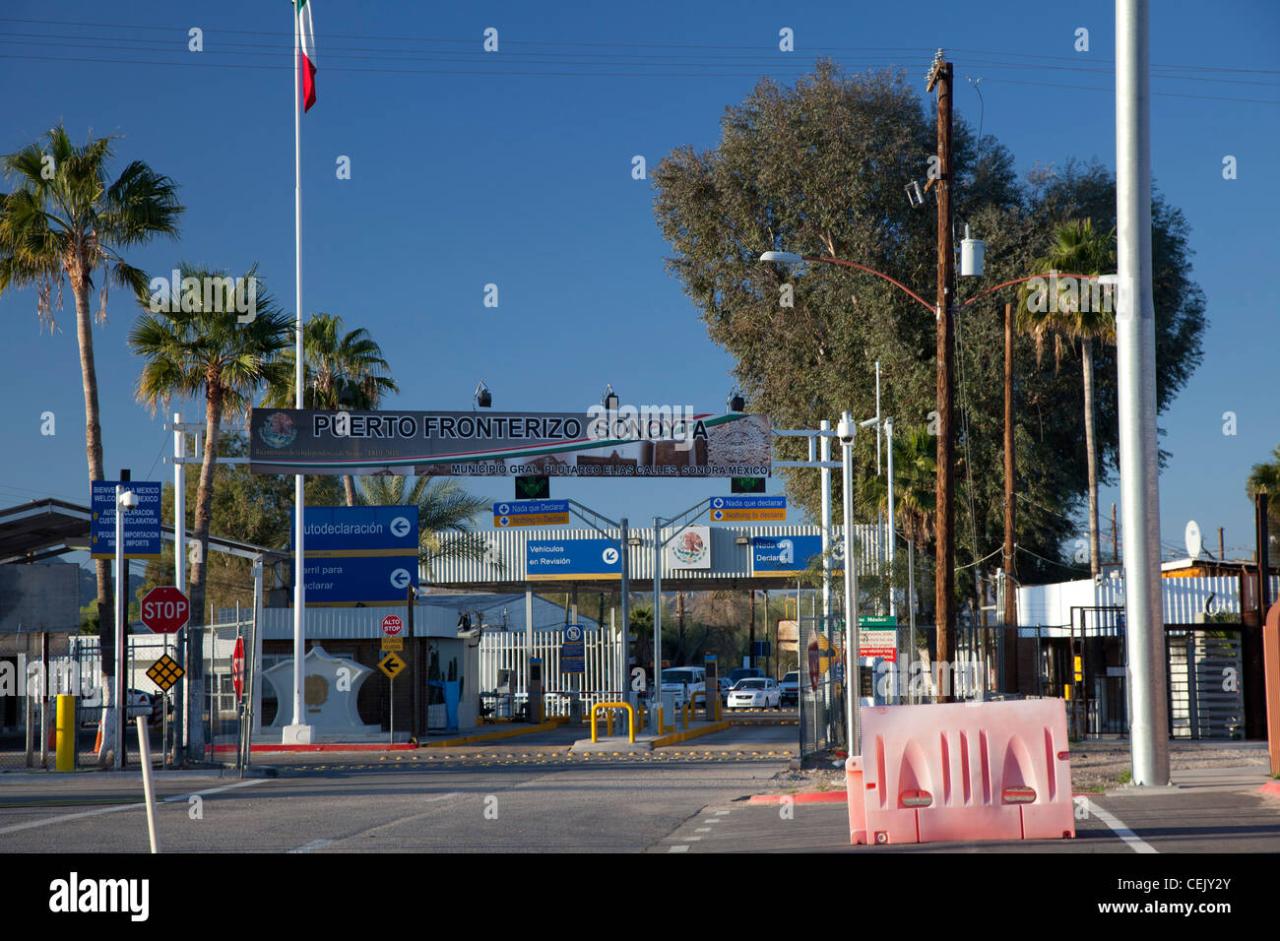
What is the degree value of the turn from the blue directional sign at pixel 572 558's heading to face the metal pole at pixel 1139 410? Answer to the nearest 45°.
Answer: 0° — it already faces it

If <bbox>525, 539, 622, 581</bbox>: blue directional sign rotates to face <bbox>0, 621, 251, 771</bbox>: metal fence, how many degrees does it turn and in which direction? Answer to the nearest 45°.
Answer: approximately 45° to its right

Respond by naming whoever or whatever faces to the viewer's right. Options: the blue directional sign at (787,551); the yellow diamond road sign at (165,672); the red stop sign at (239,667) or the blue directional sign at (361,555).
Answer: the red stop sign

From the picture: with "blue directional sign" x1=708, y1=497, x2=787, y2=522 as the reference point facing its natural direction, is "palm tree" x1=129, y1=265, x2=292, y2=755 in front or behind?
in front
